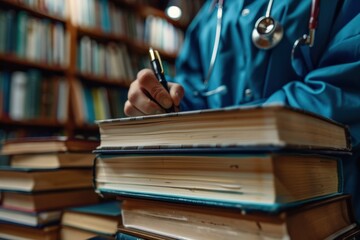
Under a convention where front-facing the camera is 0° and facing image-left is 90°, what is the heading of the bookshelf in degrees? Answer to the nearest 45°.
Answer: approximately 315°

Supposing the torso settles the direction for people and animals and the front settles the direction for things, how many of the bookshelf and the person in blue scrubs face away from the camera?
0

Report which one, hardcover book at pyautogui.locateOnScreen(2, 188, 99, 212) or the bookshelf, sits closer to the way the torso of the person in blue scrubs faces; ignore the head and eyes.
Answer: the hardcover book

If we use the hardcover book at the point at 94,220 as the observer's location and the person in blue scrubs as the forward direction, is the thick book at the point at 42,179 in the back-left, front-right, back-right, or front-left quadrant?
back-left

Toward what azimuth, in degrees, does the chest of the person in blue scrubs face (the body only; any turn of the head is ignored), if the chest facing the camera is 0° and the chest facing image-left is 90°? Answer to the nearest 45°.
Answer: approximately 45°

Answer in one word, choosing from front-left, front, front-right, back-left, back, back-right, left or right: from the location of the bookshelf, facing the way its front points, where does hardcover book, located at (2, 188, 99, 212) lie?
front-right

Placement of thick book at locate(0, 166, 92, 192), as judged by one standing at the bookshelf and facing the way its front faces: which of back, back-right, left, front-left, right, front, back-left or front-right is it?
front-right

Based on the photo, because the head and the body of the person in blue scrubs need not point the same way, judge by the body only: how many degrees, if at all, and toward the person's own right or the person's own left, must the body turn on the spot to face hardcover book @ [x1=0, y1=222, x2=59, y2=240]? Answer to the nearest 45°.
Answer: approximately 45° to the person's own right

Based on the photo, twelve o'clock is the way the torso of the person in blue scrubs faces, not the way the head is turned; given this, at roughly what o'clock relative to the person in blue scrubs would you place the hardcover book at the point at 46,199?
The hardcover book is roughly at 1 o'clock from the person in blue scrubs.

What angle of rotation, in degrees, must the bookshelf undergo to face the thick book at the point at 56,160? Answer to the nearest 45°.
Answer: approximately 45° to its right
